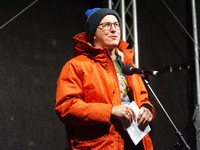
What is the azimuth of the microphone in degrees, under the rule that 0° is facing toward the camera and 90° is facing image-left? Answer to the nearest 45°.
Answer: approximately 90°

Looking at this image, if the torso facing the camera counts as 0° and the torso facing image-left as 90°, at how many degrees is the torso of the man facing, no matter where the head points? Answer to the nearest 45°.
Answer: approximately 315°
